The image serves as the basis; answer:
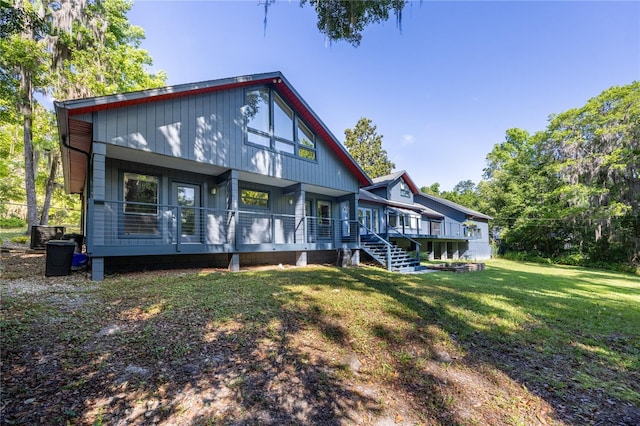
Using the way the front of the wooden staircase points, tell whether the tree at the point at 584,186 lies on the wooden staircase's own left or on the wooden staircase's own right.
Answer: on the wooden staircase's own left

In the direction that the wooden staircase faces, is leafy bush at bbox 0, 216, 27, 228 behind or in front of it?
behind

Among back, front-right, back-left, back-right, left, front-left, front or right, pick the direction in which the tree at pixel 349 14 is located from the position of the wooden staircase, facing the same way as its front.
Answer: front-right

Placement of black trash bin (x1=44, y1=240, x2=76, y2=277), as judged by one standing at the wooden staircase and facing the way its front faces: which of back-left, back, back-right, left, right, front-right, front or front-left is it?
right

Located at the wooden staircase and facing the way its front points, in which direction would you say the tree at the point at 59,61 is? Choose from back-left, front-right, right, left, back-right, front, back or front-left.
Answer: back-right

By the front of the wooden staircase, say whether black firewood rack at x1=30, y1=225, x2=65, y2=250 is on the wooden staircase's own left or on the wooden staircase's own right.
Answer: on the wooden staircase's own right

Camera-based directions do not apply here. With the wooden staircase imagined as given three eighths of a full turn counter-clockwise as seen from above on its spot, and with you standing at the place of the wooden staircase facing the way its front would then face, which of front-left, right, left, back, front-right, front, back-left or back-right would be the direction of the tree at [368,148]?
front

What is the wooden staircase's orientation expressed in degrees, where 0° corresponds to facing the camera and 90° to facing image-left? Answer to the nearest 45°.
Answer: approximately 315°

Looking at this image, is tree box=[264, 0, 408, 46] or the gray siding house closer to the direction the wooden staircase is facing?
the tree
